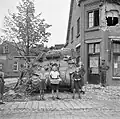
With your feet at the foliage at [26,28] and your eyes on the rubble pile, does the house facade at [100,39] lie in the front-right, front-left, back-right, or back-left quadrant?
front-left

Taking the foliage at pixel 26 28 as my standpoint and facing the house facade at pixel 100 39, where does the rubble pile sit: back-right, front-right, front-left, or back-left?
front-right

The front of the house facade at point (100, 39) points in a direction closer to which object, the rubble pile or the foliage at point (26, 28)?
the rubble pile

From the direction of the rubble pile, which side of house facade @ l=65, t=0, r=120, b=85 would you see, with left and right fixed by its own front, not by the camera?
front

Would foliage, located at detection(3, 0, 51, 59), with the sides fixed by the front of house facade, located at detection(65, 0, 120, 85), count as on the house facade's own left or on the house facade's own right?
on the house facade's own right

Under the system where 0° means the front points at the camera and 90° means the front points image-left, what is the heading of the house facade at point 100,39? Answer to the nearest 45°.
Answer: approximately 0°
